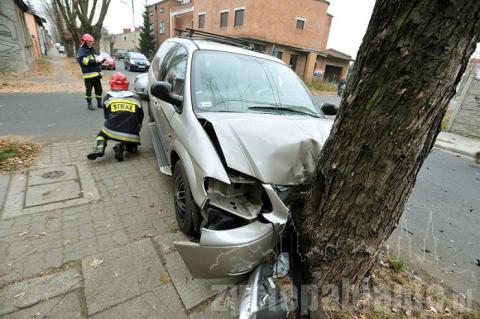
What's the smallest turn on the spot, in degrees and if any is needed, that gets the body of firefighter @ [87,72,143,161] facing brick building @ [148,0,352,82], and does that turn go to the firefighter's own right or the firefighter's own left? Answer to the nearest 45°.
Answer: approximately 45° to the firefighter's own right

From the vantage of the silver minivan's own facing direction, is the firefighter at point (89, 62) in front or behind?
behind

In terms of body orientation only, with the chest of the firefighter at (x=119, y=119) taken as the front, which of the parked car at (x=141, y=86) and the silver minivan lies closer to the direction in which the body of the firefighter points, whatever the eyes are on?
the parked car

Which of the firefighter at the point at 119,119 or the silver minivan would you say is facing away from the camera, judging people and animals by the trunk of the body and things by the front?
the firefighter

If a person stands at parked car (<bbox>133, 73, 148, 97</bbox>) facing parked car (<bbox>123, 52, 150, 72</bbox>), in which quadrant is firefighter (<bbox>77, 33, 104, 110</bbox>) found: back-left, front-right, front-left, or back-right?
back-left

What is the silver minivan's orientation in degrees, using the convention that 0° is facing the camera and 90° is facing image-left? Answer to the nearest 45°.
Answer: approximately 315°

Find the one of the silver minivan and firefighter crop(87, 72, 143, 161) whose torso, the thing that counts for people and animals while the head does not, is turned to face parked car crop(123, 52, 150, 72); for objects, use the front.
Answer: the firefighter

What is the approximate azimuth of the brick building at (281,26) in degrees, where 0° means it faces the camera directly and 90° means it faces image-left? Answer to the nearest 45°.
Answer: approximately 45°

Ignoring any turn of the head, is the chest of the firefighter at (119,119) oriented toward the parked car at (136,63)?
yes

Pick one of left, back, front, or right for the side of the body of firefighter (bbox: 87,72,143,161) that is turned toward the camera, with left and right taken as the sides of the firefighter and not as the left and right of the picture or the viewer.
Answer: back

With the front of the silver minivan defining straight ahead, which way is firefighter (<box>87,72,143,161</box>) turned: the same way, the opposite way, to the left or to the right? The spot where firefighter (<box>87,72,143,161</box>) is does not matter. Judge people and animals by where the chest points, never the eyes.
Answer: the opposite way

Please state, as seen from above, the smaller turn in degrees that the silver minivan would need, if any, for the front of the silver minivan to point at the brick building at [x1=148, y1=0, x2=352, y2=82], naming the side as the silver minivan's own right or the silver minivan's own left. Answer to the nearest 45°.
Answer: approximately 135° to the silver minivan's own left

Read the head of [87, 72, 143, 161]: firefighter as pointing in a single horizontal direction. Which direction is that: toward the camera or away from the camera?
away from the camera
